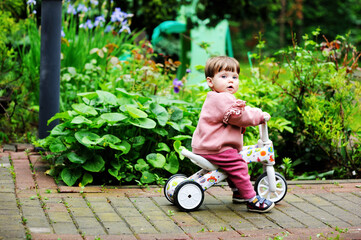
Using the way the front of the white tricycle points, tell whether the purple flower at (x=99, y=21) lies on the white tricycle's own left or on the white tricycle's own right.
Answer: on the white tricycle's own left

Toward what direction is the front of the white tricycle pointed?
to the viewer's right

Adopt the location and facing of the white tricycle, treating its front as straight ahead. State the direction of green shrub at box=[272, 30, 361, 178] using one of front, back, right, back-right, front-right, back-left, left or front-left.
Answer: front-left

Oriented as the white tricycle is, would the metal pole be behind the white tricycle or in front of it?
behind

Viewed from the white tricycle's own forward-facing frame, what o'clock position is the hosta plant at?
The hosta plant is roughly at 7 o'clock from the white tricycle.

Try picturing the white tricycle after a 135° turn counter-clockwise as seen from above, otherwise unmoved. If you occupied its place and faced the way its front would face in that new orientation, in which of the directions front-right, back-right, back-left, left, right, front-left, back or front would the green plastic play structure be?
front-right

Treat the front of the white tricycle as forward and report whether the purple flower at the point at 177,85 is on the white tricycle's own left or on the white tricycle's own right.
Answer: on the white tricycle's own left

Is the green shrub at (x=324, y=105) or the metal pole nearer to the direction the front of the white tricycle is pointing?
the green shrub
